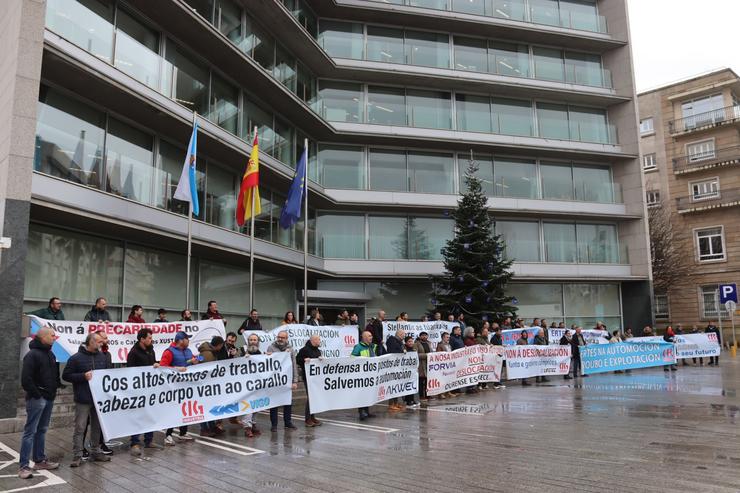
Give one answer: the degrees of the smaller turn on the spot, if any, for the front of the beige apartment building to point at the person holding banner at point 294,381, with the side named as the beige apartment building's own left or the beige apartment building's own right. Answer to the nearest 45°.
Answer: approximately 45° to the beige apartment building's own left

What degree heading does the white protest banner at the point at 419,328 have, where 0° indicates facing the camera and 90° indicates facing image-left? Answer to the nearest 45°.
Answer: approximately 0°

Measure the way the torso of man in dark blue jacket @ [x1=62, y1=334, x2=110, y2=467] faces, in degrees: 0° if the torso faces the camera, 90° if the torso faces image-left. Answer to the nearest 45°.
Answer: approximately 315°

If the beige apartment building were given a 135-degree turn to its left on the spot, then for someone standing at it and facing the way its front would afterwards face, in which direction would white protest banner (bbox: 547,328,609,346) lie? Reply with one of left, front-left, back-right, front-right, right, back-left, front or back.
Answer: right

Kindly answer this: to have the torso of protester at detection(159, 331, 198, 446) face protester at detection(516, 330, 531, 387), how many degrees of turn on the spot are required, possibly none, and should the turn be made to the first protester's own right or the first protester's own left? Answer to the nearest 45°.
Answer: approximately 90° to the first protester's own left

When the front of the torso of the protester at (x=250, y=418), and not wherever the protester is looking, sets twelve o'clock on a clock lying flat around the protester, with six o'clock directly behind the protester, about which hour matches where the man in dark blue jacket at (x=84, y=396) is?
The man in dark blue jacket is roughly at 2 o'clock from the protester.

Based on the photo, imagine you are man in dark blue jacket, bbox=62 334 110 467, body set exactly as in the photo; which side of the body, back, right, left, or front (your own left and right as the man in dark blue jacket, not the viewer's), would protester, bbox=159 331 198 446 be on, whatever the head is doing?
left

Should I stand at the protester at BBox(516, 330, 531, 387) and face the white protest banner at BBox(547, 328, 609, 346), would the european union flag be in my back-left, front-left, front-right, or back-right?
back-left

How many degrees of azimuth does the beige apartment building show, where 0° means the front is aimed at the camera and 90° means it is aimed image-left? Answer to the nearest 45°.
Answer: approximately 45°

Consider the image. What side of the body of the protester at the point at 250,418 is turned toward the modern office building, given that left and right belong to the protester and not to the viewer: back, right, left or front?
back

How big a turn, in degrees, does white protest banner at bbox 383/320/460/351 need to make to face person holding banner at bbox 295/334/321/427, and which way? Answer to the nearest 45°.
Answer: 0° — it already faces them
